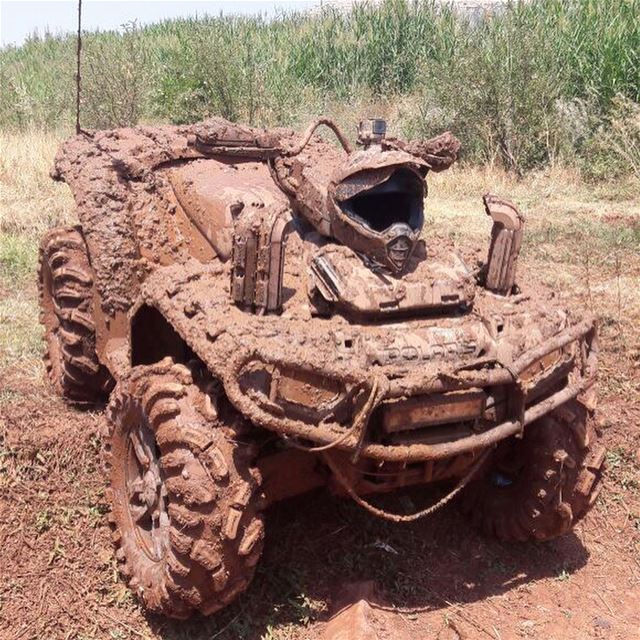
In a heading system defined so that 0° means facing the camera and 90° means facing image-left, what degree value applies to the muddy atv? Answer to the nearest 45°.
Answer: approximately 315°
